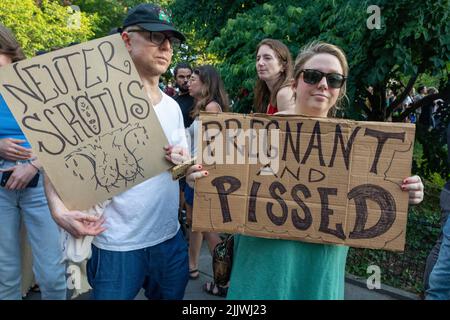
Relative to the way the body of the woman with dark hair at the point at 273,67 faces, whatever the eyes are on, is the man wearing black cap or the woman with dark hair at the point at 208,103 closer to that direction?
the man wearing black cap

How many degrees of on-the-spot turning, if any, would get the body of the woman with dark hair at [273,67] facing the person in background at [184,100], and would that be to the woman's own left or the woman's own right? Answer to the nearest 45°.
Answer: approximately 90° to the woman's own right

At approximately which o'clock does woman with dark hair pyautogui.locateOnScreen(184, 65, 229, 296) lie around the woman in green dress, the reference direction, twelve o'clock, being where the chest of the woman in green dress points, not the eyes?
The woman with dark hair is roughly at 5 o'clock from the woman in green dress.

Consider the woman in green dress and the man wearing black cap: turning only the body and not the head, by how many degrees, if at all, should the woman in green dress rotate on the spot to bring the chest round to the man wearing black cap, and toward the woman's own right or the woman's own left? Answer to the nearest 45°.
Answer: approximately 90° to the woman's own right

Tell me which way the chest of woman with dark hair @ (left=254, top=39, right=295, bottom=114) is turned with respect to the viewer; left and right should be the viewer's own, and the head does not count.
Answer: facing the viewer and to the left of the viewer

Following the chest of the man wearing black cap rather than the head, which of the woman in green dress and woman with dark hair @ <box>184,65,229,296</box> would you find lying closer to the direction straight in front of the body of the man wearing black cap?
the woman in green dress

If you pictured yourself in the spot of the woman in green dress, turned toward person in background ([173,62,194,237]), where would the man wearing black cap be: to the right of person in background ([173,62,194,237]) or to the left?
left

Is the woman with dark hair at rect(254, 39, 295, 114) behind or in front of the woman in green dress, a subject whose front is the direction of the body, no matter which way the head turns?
behind

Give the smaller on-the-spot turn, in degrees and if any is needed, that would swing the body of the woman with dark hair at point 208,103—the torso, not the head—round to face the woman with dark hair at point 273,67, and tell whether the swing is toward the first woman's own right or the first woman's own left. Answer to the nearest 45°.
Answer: approximately 135° to the first woman's own left

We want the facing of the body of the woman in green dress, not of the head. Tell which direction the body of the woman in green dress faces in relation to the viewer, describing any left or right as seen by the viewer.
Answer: facing the viewer

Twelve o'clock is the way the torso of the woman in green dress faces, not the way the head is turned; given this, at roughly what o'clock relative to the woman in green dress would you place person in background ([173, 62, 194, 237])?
The person in background is roughly at 5 o'clock from the woman in green dress.
